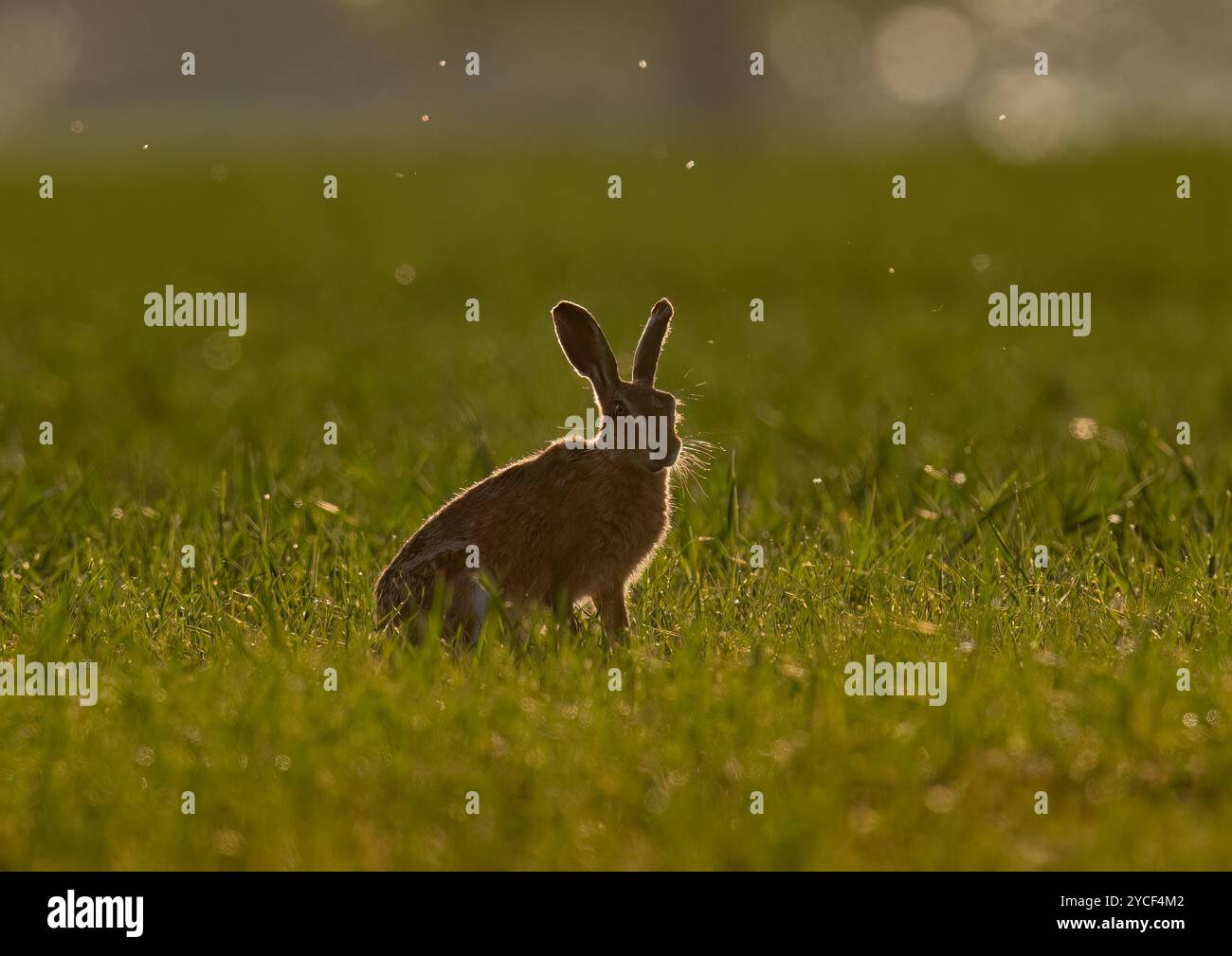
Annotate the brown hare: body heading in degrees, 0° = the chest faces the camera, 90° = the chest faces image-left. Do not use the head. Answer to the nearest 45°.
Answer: approximately 270°
